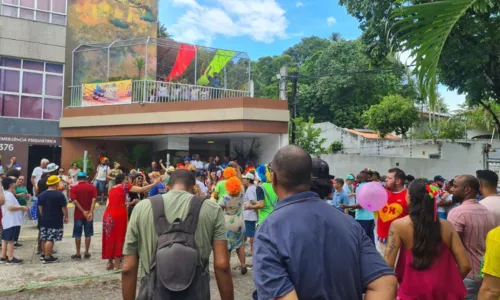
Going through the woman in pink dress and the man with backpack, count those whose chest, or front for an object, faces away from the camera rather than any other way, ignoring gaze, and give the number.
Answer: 2

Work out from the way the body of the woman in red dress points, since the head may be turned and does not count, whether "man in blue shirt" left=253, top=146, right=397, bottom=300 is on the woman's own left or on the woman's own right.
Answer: on the woman's own right

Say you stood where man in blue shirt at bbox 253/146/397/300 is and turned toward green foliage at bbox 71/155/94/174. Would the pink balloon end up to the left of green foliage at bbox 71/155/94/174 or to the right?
right

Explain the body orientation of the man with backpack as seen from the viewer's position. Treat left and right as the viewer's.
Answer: facing away from the viewer

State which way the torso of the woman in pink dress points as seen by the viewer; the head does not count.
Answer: away from the camera

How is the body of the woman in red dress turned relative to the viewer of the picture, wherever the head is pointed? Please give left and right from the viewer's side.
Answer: facing away from the viewer and to the right of the viewer

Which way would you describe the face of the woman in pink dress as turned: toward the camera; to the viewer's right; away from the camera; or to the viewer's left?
away from the camera

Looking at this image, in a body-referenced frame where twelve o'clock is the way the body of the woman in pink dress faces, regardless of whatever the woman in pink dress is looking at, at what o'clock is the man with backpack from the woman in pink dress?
The man with backpack is roughly at 8 o'clock from the woman in pink dress.

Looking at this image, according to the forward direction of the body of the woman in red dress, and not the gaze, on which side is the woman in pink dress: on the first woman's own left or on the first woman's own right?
on the first woman's own right

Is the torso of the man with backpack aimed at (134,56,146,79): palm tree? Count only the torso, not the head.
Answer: yes

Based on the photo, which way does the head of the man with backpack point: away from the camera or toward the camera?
away from the camera
